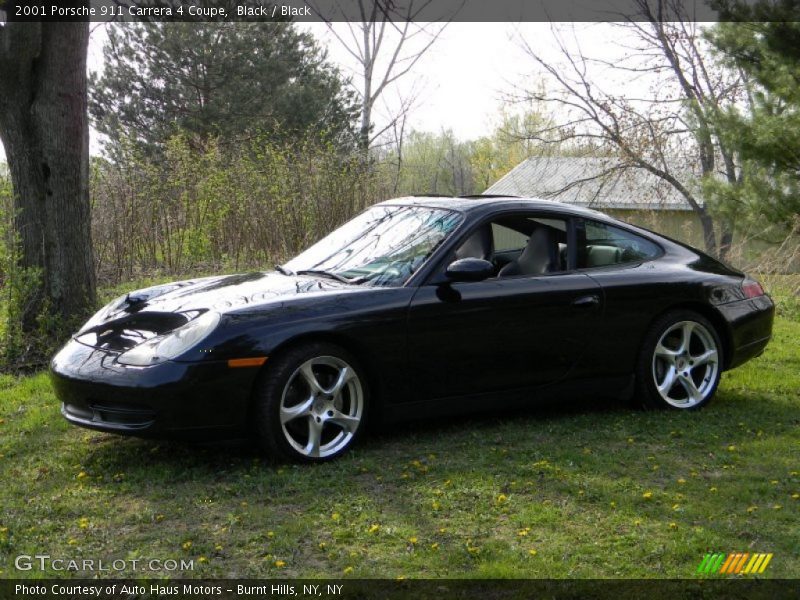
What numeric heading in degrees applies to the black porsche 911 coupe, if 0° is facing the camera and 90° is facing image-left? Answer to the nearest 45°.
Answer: approximately 45°
